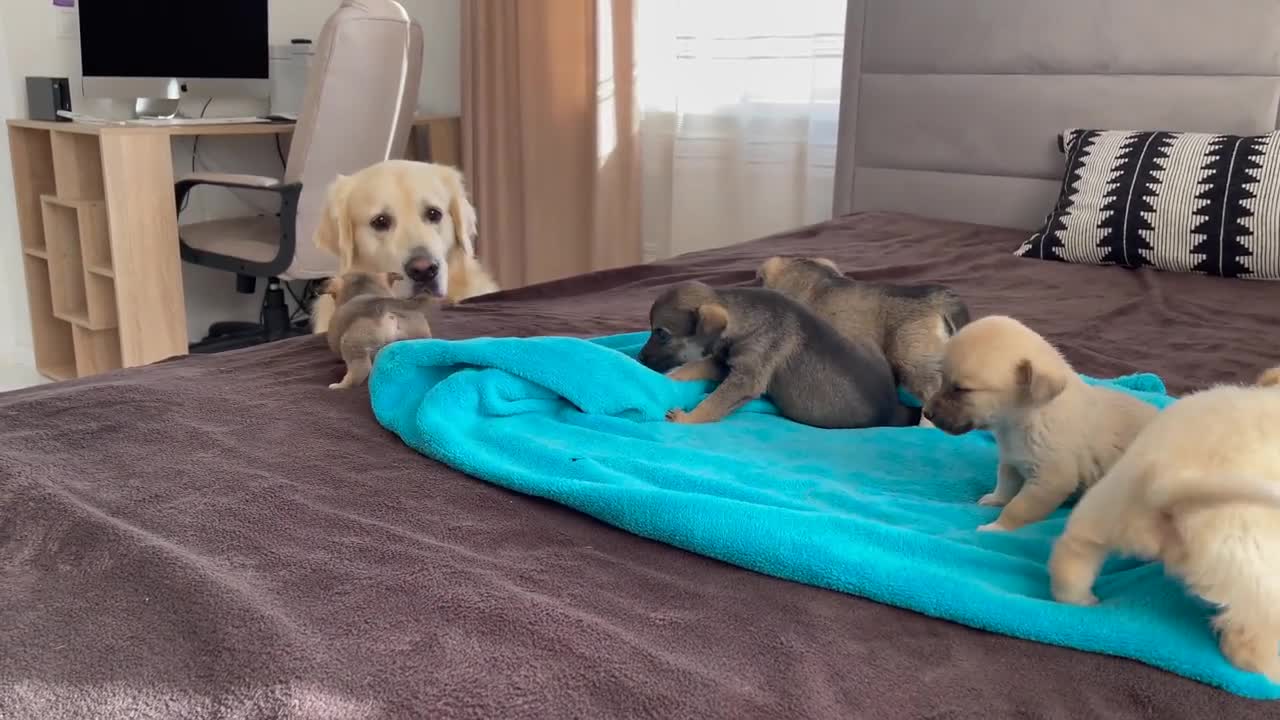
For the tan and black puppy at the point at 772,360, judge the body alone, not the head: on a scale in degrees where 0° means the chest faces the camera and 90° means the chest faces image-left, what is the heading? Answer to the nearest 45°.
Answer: approximately 90°

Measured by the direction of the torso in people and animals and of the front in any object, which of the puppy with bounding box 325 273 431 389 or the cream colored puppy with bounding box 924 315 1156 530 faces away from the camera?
the puppy

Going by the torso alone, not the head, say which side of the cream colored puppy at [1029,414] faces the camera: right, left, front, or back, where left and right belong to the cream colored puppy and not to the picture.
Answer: left

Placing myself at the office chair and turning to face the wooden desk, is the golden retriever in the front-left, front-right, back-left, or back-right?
back-left

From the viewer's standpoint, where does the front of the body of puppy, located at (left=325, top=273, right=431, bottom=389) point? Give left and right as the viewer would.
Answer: facing away from the viewer

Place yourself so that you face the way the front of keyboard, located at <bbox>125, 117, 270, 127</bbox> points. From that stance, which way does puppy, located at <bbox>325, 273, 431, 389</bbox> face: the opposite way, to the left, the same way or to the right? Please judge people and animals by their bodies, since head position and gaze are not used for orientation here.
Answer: the opposite way

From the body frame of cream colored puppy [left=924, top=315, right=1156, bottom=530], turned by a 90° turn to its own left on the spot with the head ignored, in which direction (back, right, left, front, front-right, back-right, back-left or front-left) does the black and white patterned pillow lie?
back

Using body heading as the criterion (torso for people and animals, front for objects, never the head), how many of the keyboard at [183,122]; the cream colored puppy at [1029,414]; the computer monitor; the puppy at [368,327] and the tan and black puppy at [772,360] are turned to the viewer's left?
2

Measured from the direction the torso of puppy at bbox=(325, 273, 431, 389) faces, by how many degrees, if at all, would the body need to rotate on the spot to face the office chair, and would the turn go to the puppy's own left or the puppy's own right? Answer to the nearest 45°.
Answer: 0° — it already faces it

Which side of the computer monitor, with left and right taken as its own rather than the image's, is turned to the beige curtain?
left

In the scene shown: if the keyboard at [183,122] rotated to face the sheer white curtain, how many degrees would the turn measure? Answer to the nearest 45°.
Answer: approximately 90° to its left
